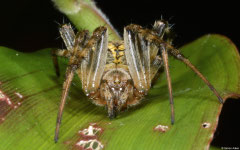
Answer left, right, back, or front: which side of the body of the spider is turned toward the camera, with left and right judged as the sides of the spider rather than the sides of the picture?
front
